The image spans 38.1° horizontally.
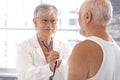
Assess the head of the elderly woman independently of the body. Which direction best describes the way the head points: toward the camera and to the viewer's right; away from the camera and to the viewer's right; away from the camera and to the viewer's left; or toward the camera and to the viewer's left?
toward the camera and to the viewer's right

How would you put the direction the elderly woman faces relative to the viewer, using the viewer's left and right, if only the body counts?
facing the viewer and to the right of the viewer
